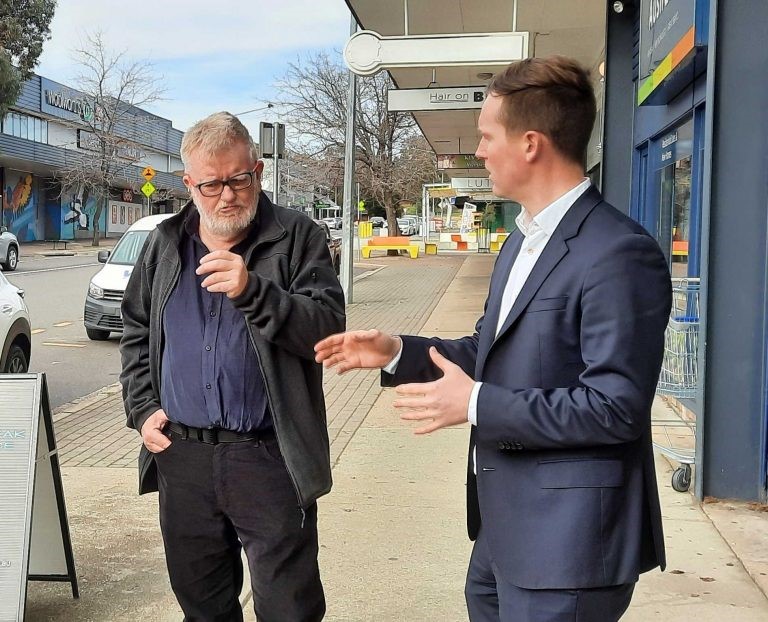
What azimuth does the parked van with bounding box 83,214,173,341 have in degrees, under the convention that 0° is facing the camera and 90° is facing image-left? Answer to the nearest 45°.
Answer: approximately 45°

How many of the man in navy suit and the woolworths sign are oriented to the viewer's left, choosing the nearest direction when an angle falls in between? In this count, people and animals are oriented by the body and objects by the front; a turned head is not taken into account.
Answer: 1

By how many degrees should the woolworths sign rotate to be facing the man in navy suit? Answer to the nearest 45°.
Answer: approximately 45° to its right

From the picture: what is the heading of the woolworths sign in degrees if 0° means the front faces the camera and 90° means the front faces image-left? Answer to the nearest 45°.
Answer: approximately 315°

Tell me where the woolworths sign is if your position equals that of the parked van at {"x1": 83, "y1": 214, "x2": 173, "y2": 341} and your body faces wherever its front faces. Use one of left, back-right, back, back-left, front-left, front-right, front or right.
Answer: back-right

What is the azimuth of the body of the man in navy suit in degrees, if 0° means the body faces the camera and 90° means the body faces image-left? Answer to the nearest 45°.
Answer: approximately 90°

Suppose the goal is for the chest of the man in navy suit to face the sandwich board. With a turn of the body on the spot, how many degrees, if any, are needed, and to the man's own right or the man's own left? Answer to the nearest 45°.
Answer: approximately 45° to the man's own right

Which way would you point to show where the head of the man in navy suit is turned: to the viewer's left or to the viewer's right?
to the viewer's left

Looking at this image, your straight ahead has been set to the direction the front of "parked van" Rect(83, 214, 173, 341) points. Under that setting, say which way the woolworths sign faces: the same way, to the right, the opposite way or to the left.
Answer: to the left

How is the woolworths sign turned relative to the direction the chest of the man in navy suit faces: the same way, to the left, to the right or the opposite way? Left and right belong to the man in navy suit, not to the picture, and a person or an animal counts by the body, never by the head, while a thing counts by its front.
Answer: the opposite way

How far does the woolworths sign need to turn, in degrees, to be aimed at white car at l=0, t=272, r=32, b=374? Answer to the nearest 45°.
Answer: approximately 45° to its right

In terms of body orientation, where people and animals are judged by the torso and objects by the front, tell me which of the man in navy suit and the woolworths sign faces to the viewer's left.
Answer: the man in navy suit

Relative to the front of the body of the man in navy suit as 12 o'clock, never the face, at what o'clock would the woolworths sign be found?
The woolworths sign is roughly at 2 o'clock from the man in navy suit.
